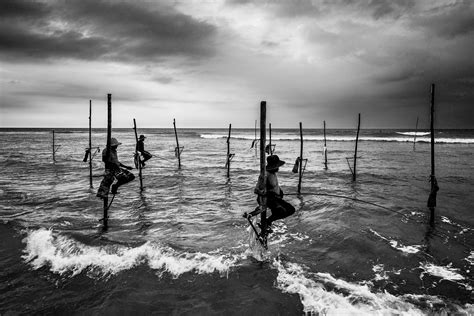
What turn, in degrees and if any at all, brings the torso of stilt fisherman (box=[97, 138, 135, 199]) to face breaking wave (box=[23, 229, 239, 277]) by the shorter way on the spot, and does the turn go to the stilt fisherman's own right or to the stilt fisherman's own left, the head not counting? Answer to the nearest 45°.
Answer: approximately 90° to the stilt fisherman's own right

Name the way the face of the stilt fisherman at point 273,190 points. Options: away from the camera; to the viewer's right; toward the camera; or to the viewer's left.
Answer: to the viewer's right

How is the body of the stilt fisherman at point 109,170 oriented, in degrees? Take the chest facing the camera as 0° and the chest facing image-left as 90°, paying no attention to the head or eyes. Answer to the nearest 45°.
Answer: approximately 270°

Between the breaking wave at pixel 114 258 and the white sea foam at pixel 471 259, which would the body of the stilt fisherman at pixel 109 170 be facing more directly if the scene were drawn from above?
the white sea foam

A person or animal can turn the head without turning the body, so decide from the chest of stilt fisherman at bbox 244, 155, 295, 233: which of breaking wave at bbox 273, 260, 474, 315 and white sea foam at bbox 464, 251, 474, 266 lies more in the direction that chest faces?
the white sea foam

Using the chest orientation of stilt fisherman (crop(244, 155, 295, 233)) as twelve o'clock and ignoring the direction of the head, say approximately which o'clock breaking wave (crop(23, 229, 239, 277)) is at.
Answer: The breaking wave is roughly at 6 o'clock from the stilt fisherman.

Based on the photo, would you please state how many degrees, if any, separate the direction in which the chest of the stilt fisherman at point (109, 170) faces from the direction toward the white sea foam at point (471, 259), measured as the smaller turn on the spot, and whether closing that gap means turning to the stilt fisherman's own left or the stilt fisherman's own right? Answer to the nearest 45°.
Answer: approximately 45° to the stilt fisherman's own right

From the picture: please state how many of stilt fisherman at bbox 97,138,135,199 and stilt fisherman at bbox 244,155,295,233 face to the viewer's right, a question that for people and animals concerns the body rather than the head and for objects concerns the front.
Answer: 2

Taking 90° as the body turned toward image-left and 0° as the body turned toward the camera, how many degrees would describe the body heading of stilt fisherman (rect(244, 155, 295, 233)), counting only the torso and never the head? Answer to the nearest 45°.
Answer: approximately 270°
